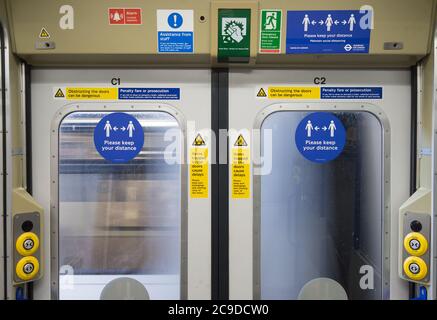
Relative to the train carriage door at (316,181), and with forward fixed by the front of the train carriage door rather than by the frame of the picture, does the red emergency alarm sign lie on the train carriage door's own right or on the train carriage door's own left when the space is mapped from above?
on the train carriage door's own right

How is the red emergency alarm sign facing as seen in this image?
toward the camera

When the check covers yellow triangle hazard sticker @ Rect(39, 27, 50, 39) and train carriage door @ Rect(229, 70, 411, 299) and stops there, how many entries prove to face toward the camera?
2

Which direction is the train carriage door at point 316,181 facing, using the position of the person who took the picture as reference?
facing the viewer

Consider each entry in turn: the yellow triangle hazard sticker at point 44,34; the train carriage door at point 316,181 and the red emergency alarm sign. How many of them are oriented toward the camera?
3

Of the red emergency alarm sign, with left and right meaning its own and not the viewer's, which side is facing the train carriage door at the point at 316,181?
left

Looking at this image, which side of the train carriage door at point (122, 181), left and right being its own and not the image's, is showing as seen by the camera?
front

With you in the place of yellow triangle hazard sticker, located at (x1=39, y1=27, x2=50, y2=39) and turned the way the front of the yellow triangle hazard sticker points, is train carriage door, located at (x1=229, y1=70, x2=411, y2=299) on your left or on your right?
on your left

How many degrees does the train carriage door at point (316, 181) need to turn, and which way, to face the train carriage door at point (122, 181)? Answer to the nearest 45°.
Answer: approximately 90° to its right
